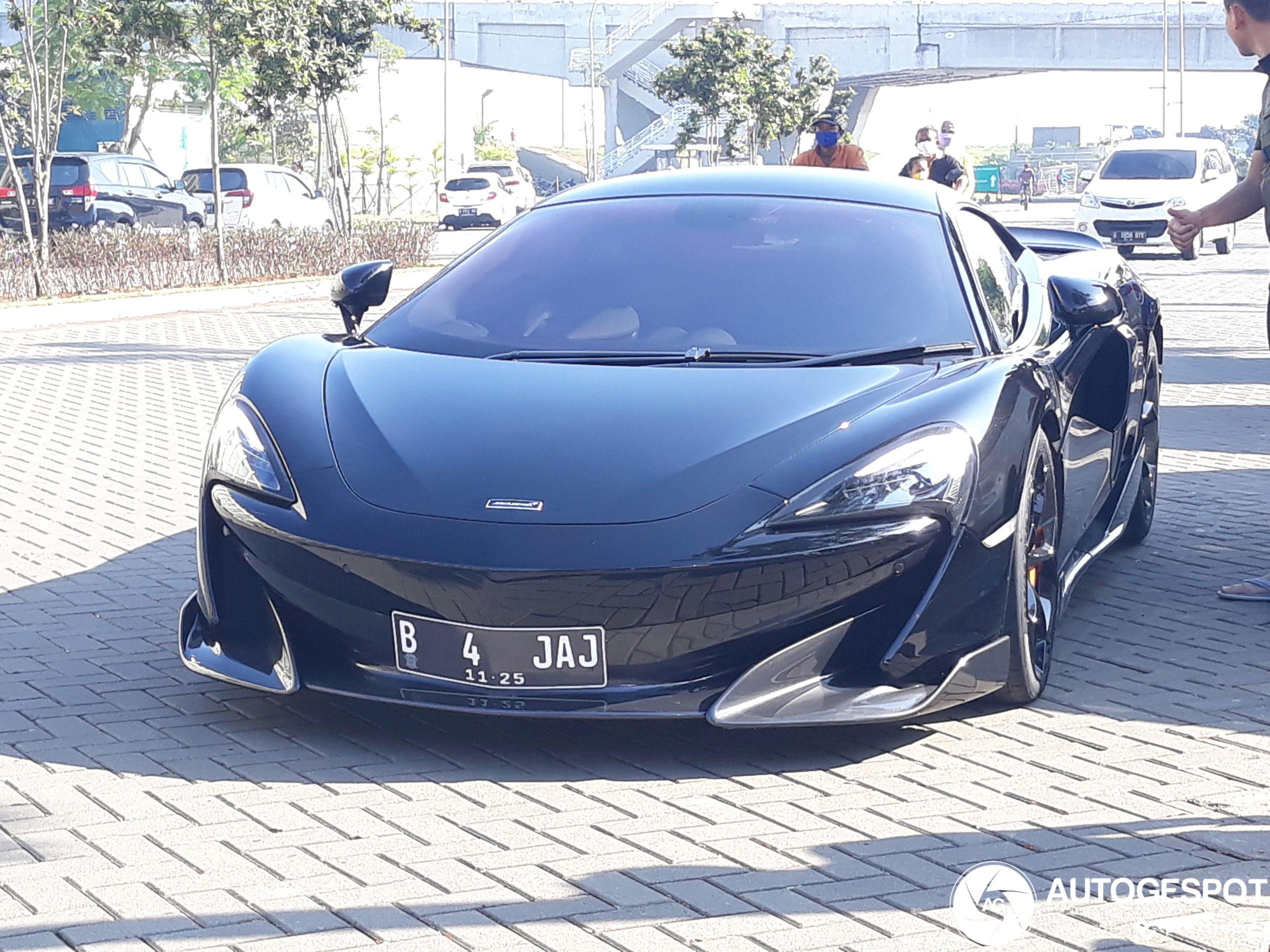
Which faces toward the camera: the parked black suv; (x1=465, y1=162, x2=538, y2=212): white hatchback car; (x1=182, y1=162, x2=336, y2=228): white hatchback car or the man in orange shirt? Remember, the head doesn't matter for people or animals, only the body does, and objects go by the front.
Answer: the man in orange shirt

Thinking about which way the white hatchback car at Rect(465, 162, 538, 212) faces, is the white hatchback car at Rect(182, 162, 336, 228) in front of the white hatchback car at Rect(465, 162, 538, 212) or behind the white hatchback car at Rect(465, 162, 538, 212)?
behind

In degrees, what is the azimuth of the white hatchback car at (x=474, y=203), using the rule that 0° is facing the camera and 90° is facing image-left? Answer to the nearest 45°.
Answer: approximately 225°

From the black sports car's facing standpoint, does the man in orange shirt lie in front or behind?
behind

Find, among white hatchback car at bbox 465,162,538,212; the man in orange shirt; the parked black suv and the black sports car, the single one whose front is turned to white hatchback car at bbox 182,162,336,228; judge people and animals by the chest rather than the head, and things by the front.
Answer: the parked black suv

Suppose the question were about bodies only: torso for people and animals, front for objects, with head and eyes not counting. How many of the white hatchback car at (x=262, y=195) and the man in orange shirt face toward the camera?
1

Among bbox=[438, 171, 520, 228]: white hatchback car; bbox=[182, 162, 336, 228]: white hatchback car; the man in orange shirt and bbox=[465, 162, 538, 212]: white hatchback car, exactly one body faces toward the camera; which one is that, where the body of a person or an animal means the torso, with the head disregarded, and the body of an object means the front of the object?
the man in orange shirt
